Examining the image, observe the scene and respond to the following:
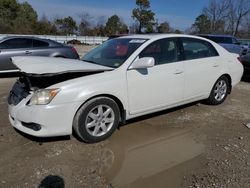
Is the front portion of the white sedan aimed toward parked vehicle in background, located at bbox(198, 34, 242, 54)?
no

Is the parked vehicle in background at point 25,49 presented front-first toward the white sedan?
no

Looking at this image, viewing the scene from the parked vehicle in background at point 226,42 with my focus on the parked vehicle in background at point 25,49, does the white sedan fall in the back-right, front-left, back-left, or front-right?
front-left

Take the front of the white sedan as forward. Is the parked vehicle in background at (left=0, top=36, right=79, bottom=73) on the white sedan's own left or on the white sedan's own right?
on the white sedan's own right

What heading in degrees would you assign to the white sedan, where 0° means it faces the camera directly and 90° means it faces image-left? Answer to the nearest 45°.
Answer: approximately 45°
